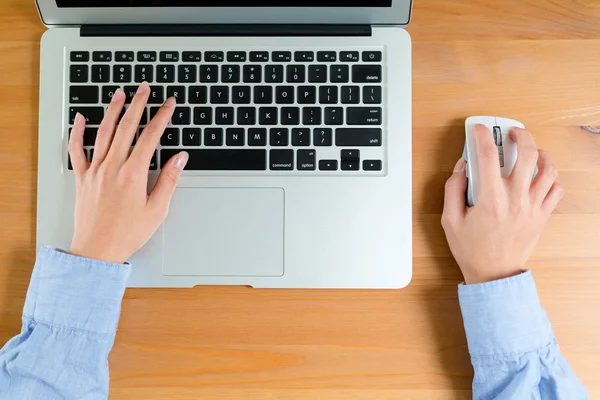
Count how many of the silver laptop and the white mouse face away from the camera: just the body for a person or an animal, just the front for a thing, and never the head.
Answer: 1

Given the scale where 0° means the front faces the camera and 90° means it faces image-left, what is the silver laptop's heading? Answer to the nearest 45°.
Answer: approximately 0°

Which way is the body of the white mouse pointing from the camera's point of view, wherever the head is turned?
away from the camera

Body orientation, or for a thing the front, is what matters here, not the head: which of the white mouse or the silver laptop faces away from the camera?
the white mouse
